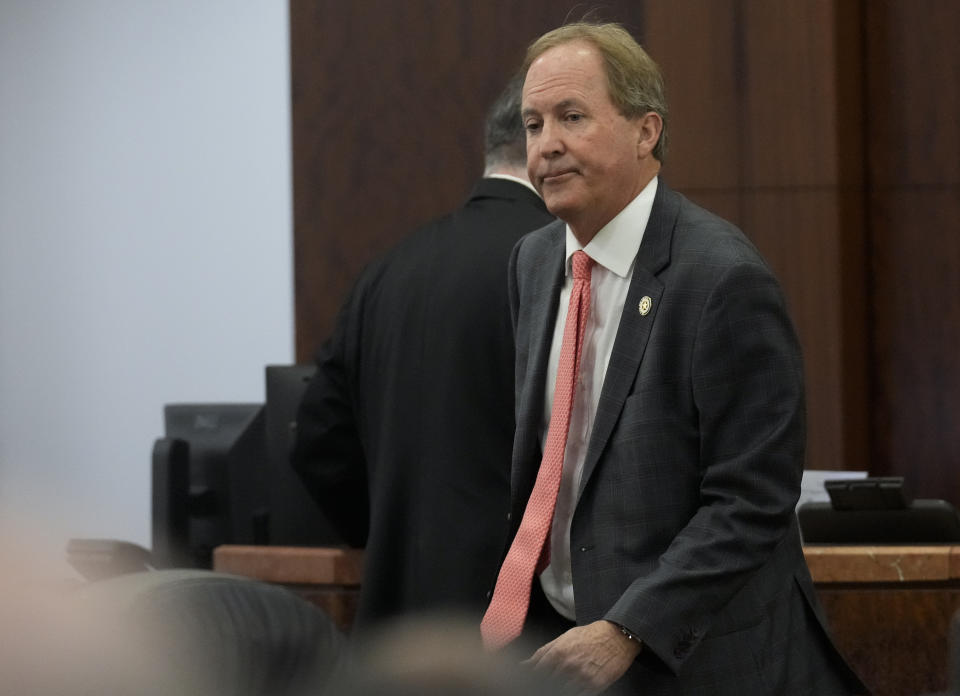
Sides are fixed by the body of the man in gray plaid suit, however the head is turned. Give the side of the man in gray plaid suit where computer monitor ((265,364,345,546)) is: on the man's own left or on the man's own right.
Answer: on the man's own right

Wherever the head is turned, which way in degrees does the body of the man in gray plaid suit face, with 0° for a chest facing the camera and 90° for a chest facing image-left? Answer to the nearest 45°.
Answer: approximately 45°

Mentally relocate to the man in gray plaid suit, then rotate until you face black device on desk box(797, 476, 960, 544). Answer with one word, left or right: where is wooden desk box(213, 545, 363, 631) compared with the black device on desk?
left

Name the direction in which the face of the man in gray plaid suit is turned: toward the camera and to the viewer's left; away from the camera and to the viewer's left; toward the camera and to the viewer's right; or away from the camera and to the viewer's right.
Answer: toward the camera and to the viewer's left

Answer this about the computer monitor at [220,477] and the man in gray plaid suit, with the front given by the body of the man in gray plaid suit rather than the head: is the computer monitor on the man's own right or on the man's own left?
on the man's own right

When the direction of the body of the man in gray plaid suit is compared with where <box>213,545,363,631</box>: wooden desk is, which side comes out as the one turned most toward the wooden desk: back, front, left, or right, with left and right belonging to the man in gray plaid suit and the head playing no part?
right
